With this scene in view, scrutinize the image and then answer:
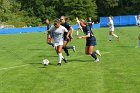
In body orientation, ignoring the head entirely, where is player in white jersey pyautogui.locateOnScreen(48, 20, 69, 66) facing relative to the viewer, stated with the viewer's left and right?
facing the viewer
